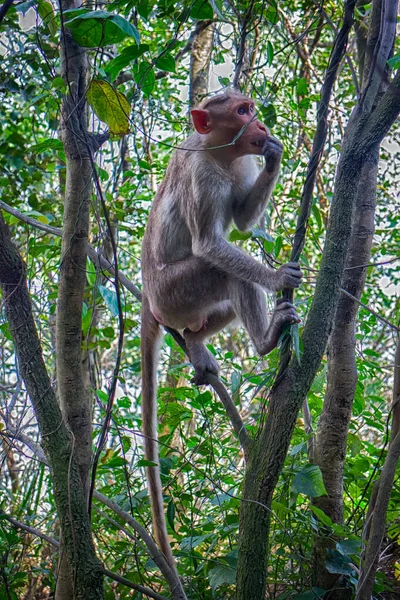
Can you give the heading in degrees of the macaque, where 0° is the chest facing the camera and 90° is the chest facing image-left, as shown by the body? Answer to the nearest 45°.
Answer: approximately 270°

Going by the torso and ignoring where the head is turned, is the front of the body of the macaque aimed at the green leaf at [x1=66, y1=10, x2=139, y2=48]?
no

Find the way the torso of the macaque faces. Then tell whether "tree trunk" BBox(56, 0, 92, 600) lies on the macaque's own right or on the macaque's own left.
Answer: on the macaque's own right

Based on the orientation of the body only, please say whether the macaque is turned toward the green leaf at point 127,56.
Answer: no
